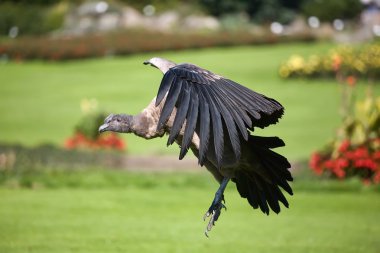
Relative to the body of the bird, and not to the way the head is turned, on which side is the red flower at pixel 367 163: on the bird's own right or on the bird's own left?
on the bird's own right

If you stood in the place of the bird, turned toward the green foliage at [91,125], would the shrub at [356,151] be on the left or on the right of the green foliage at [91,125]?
right

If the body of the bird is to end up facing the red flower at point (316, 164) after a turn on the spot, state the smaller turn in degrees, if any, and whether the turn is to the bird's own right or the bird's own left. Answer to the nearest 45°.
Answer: approximately 90° to the bird's own right

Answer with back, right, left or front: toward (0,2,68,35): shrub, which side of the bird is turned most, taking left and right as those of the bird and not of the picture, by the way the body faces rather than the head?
right

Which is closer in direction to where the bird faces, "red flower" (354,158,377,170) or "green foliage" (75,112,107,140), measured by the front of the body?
the green foliage

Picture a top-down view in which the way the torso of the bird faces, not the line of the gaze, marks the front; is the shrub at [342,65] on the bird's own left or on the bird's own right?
on the bird's own right

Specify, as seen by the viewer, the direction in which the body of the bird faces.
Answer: to the viewer's left

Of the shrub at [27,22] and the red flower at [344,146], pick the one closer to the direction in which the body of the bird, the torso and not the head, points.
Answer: the shrub
